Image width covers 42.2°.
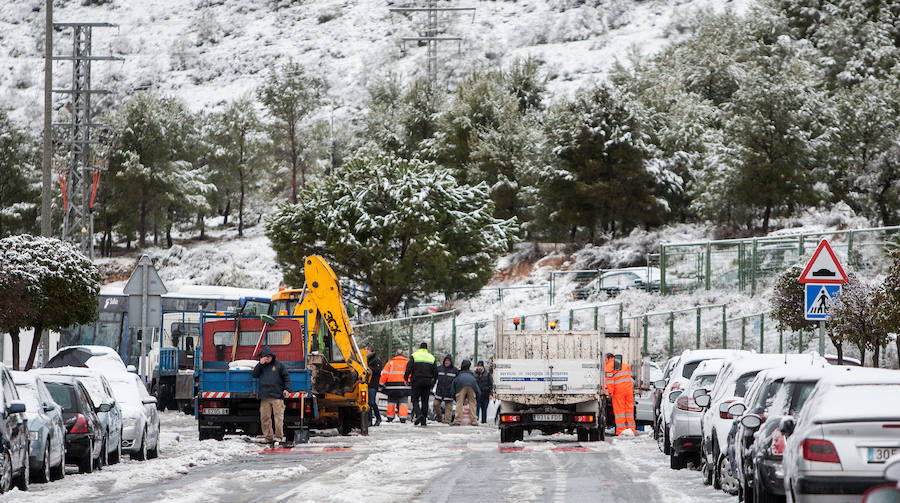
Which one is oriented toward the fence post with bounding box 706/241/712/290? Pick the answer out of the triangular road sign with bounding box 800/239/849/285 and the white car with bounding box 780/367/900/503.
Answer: the white car

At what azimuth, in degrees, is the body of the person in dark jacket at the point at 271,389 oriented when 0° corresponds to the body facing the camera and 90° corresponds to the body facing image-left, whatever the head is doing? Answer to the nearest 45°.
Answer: approximately 0°

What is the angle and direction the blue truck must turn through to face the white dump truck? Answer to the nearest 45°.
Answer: approximately 90° to its right

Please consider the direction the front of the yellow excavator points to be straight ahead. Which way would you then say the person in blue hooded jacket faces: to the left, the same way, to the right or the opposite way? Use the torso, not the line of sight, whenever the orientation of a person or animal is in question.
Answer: the opposite way

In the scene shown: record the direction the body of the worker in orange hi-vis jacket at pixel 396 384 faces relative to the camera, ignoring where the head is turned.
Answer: away from the camera

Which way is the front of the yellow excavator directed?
away from the camera

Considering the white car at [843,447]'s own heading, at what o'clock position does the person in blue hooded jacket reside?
The person in blue hooded jacket is roughly at 11 o'clock from the white car.
